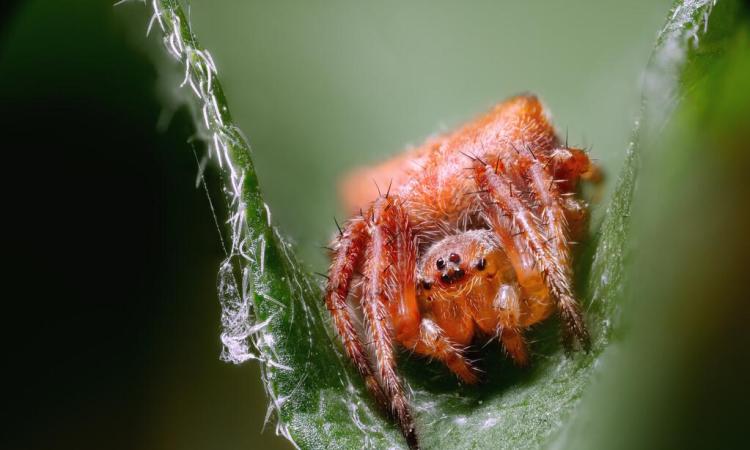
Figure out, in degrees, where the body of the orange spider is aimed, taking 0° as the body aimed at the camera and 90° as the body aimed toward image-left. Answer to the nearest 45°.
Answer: approximately 0°
